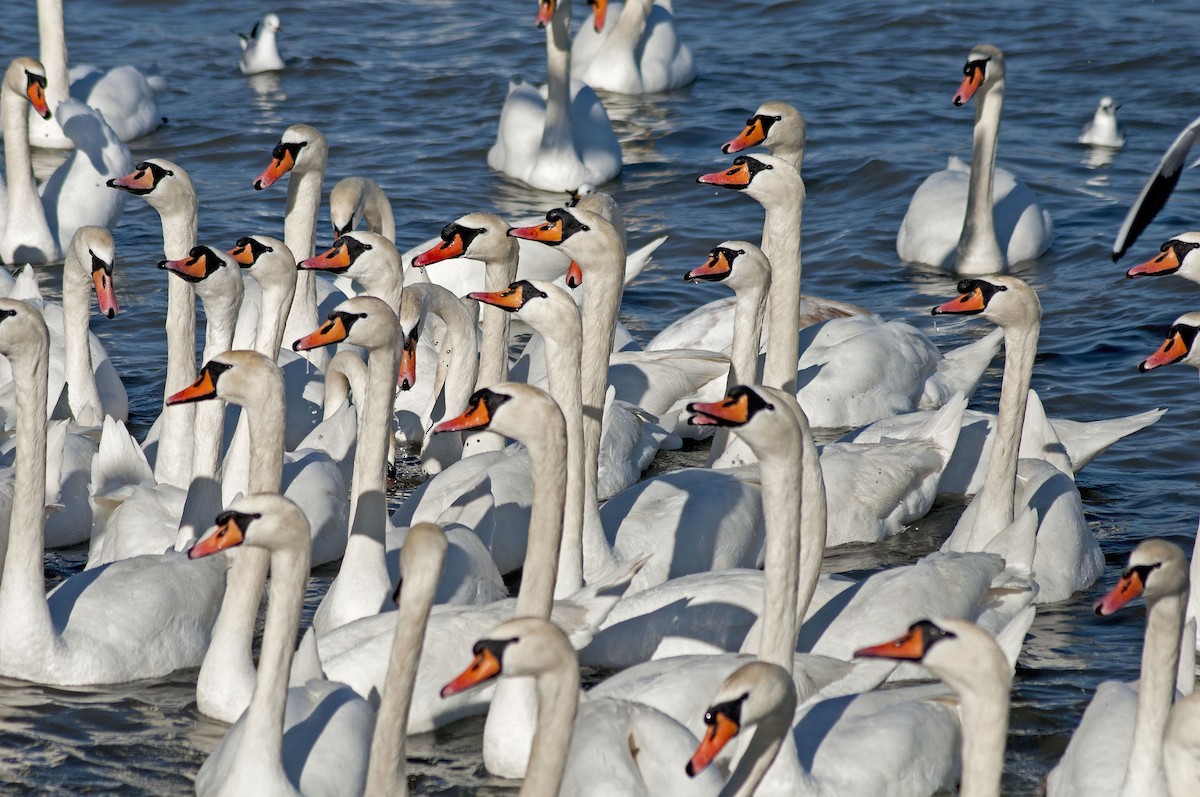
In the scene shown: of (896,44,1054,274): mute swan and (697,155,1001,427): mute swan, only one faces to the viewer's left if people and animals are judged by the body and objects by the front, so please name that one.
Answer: (697,155,1001,427): mute swan

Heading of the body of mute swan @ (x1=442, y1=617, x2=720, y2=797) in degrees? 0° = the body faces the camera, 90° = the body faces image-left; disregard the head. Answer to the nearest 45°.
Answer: approximately 45°

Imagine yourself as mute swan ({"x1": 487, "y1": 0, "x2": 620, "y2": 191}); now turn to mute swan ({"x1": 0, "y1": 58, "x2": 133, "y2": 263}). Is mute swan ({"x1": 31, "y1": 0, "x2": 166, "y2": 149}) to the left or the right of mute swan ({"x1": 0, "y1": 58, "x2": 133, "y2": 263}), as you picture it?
right

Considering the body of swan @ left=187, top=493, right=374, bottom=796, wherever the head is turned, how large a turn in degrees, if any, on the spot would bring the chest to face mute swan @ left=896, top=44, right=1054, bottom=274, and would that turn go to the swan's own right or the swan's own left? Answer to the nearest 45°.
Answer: approximately 180°

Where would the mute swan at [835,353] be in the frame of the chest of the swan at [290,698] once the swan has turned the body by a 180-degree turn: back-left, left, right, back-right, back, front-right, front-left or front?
front

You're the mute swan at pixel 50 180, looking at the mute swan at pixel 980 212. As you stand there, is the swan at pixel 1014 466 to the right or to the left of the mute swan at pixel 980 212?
right

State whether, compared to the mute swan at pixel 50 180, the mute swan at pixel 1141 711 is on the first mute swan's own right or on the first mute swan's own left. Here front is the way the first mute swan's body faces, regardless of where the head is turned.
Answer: on the first mute swan's own left

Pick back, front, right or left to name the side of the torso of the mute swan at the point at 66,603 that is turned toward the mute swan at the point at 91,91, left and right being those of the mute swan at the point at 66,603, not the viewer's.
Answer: right

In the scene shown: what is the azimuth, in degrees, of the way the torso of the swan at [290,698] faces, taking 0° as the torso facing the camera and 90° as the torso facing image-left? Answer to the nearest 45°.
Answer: approximately 45°

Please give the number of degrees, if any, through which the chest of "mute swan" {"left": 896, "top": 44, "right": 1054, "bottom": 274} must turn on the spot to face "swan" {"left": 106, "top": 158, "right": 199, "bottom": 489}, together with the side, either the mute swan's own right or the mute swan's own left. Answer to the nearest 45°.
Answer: approximately 45° to the mute swan's own right

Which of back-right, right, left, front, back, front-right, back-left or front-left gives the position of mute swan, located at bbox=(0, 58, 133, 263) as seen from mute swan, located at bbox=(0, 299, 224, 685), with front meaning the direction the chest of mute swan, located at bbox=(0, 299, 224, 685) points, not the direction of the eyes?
right

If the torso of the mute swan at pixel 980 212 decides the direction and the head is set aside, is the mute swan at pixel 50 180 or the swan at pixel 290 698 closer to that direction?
the swan

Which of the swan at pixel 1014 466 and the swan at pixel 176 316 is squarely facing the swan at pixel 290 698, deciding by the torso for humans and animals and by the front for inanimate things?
the swan at pixel 1014 466

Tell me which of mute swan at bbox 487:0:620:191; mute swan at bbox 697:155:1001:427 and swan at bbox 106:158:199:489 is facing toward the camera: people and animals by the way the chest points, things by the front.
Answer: mute swan at bbox 487:0:620:191

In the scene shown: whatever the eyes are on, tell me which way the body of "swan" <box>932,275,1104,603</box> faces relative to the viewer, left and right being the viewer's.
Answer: facing the viewer and to the left of the viewer

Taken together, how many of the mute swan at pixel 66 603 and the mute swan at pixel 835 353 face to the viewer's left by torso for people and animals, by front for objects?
2

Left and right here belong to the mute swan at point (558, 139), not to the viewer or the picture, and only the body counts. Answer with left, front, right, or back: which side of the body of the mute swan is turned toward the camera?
front

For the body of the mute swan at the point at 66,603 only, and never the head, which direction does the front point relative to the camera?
to the viewer's left

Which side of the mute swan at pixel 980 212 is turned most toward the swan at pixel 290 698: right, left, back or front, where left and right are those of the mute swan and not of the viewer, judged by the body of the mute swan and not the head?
front

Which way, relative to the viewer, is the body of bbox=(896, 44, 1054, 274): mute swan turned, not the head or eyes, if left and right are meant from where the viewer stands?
facing the viewer
